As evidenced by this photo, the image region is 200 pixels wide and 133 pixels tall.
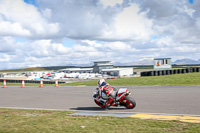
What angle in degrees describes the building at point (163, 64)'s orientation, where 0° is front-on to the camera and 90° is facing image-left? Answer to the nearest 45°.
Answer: approximately 0°

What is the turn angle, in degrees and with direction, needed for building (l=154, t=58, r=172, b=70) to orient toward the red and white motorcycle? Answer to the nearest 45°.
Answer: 0° — it already faces it

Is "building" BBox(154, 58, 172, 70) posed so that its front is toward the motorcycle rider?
yes
